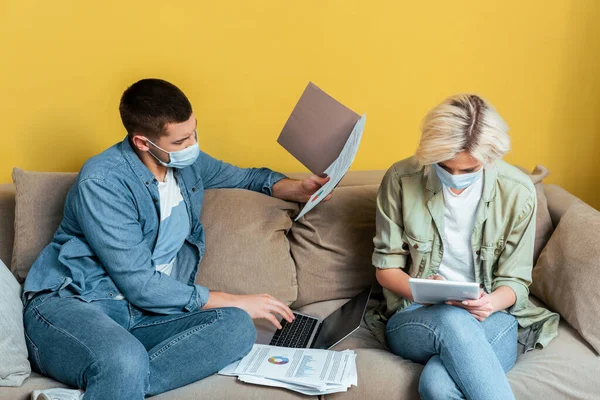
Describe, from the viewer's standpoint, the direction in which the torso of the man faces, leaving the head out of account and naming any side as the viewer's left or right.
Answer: facing the viewer and to the right of the viewer

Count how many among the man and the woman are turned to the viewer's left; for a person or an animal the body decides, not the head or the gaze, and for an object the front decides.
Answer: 0

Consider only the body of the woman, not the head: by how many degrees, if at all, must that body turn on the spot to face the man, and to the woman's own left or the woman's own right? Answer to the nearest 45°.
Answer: approximately 90° to the woman's own right

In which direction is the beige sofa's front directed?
toward the camera
